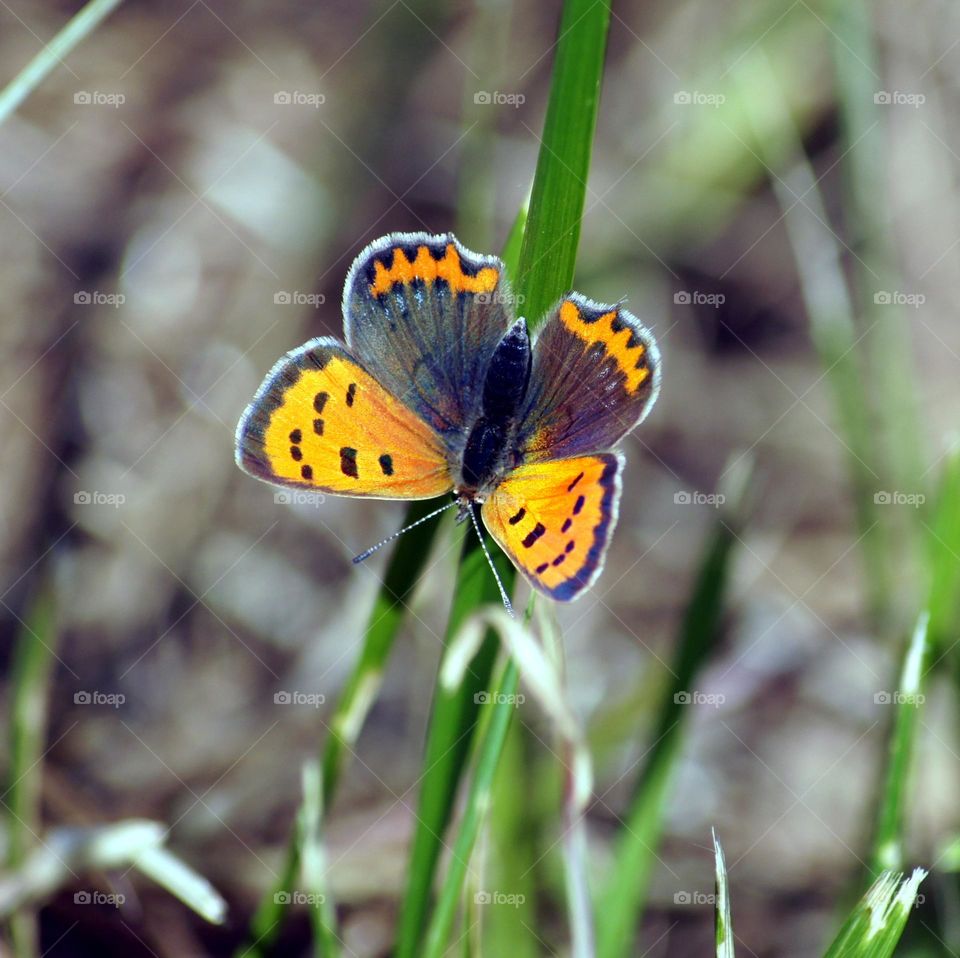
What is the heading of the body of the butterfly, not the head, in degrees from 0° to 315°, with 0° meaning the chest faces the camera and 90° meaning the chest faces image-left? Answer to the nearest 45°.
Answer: approximately 0°

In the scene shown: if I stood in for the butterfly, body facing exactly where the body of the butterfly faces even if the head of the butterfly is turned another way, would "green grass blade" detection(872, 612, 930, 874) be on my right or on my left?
on my left

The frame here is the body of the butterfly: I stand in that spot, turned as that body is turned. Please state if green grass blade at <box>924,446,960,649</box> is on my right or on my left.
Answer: on my left

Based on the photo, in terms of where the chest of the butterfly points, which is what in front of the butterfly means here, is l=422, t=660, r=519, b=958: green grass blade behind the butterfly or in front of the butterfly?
in front
